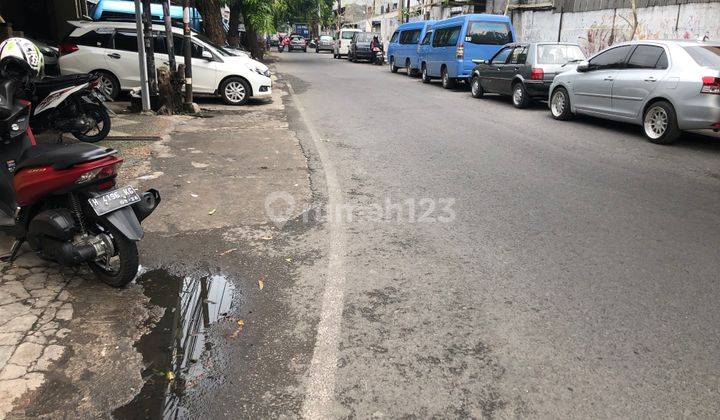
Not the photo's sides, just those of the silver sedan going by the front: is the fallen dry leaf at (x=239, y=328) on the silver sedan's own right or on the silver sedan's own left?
on the silver sedan's own left

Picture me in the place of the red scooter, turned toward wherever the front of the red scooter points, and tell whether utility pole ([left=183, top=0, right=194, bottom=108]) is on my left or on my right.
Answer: on my right

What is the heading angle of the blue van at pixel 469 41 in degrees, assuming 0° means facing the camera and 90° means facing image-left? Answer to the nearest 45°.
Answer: approximately 135°

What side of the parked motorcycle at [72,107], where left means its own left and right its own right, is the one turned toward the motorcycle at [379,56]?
right

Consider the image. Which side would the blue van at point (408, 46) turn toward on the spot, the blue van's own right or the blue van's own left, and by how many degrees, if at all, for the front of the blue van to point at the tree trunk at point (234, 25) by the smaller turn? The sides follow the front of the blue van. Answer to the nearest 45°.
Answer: approximately 45° to the blue van's own left

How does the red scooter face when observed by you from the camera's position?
facing away from the viewer and to the left of the viewer

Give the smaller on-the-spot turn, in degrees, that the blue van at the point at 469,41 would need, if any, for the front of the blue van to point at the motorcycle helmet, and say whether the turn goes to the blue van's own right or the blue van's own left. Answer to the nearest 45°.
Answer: approximately 135° to the blue van's own left

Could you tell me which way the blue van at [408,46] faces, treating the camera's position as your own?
facing away from the viewer and to the left of the viewer

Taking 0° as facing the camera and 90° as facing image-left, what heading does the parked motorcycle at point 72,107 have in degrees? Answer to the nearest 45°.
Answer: approximately 135°

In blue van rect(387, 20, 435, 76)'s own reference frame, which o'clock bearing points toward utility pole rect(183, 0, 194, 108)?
The utility pole is roughly at 8 o'clock from the blue van.

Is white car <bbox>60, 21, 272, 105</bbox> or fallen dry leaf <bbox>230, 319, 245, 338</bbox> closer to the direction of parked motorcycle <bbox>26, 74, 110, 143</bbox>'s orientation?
the white car
